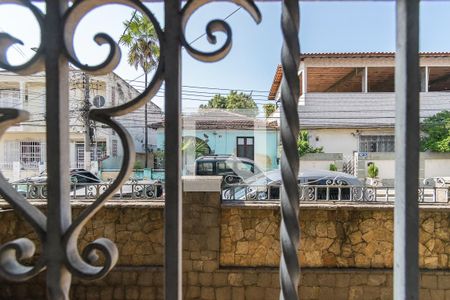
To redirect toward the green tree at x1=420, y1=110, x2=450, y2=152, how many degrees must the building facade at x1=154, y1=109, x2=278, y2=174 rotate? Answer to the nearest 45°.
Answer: approximately 90° to its left

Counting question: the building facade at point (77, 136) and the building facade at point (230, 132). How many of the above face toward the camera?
2

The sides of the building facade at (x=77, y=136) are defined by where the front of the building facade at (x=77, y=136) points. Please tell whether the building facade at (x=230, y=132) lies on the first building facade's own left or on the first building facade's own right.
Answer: on the first building facade's own left

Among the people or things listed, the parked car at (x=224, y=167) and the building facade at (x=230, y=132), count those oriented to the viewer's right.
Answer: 1

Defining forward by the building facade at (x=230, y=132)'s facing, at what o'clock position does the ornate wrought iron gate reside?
The ornate wrought iron gate is roughly at 12 o'clock from the building facade.

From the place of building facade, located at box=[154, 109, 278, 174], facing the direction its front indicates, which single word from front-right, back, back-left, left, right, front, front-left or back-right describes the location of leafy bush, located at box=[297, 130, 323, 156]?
left

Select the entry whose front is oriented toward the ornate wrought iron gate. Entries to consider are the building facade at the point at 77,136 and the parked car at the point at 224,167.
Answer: the building facade

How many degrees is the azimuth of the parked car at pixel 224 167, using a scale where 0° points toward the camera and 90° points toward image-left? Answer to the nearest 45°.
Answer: approximately 270°

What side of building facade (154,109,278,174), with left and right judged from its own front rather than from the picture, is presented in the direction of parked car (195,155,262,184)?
front

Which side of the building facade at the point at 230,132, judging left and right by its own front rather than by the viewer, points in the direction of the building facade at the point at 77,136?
right

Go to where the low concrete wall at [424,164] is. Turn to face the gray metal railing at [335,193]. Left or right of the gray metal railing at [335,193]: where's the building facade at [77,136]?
right
